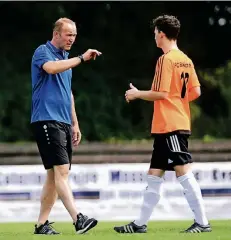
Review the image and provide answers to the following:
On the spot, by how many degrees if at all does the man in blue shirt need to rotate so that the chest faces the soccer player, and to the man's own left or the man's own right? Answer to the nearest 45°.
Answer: approximately 45° to the man's own left

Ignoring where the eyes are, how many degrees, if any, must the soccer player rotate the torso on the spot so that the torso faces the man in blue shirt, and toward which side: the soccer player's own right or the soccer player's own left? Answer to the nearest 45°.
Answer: approximately 45° to the soccer player's own left

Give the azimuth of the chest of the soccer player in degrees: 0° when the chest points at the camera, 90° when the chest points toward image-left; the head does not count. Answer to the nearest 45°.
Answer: approximately 135°

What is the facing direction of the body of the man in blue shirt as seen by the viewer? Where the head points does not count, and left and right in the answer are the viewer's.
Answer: facing the viewer and to the right of the viewer

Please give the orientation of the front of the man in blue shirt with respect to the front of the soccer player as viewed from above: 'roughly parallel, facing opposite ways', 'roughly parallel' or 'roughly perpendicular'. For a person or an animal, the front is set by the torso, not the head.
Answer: roughly parallel, facing opposite ways
